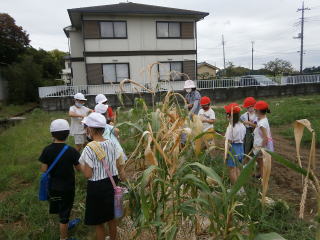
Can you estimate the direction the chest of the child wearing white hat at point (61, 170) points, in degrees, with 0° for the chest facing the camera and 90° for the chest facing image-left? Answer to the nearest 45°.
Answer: approximately 180°

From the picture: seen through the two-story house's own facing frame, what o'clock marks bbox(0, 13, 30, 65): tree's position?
The tree is roughly at 4 o'clock from the two-story house.

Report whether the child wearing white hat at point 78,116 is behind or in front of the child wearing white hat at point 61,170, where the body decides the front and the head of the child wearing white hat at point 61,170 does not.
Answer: in front

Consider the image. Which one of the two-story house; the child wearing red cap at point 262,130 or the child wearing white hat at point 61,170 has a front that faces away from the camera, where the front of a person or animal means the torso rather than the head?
the child wearing white hat

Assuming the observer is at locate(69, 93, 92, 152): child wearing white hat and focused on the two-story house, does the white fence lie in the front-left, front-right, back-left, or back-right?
front-right

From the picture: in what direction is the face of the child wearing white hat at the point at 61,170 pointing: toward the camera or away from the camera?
away from the camera

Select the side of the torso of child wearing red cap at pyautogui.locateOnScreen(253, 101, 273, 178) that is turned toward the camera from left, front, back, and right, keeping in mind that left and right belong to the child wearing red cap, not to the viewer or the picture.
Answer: left

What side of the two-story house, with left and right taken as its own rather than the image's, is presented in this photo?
front

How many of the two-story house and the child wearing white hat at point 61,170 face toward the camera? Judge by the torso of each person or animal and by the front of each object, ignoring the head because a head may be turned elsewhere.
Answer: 1

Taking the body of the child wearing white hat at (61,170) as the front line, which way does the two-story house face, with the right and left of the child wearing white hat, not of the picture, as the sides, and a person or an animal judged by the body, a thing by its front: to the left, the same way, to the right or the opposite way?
the opposite way

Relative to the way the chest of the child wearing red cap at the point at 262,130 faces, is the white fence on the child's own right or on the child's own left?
on the child's own right

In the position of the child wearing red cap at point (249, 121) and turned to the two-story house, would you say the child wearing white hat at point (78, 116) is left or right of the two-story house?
left

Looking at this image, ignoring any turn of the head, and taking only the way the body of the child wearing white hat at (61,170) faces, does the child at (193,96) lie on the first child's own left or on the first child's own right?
on the first child's own right

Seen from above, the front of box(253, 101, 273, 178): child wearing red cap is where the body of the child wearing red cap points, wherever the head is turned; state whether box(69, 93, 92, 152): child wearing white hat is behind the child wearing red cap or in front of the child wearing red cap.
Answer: in front

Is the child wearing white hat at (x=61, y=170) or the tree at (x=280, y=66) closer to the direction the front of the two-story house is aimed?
the child wearing white hat
